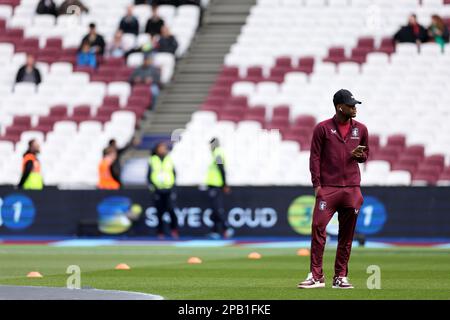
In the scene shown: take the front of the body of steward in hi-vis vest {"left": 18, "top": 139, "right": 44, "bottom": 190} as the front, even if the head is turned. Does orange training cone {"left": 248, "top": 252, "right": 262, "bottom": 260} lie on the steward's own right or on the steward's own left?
on the steward's own right

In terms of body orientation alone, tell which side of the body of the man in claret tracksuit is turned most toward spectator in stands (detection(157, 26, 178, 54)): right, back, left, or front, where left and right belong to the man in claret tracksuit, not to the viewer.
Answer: back

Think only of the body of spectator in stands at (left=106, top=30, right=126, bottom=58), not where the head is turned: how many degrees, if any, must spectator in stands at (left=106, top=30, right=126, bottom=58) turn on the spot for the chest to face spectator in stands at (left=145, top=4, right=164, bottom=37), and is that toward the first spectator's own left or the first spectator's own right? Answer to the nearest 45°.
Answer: approximately 90° to the first spectator's own left
